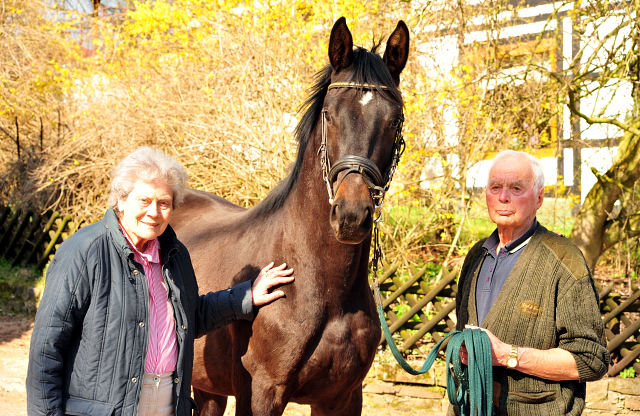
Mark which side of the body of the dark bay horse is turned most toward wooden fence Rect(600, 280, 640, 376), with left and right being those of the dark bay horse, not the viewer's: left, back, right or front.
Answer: left

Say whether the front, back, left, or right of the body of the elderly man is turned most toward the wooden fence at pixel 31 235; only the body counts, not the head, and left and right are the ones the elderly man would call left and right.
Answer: right

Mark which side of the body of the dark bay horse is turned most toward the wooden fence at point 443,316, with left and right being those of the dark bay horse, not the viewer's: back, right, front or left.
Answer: left

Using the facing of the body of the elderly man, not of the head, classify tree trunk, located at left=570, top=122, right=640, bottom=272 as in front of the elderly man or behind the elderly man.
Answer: behind

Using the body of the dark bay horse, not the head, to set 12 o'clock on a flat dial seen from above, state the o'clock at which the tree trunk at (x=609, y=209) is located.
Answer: The tree trunk is roughly at 9 o'clock from the dark bay horse.

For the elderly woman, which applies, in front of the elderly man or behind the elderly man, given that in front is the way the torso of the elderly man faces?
in front

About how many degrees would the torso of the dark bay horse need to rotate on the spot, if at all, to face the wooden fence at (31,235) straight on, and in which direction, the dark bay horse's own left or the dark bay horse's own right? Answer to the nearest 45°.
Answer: approximately 180°

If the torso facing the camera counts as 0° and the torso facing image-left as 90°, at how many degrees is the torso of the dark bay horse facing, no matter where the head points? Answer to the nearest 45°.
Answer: approximately 315°

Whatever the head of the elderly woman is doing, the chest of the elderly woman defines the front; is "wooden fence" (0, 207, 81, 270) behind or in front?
behind

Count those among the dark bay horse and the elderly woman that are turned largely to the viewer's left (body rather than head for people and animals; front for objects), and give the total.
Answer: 0
